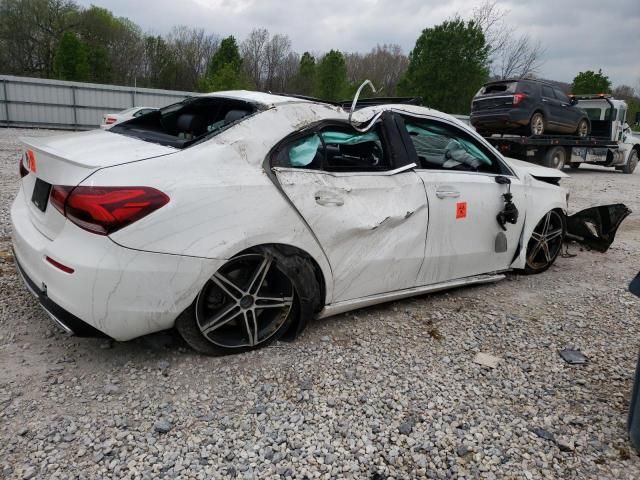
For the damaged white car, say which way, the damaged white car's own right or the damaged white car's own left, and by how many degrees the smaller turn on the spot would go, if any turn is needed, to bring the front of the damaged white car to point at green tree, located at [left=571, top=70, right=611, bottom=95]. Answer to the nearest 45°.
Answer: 0° — it already faces it

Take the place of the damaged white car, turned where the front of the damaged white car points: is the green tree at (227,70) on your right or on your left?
on your left

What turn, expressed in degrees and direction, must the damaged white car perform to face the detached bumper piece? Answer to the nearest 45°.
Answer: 0° — it already faces it

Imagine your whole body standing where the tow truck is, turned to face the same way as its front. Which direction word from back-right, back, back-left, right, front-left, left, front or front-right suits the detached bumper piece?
back-right

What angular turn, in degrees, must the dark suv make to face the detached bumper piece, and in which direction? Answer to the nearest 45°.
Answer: approximately 135° to its right

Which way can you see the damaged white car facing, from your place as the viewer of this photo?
facing away from the viewer and to the right of the viewer

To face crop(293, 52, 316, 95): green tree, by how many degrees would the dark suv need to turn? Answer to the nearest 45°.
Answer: approximately 90° to its left

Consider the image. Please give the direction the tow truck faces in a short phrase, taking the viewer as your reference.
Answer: facing away from the viewer and to the right of the viewer

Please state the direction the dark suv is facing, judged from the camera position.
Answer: facing away from the viewer and to the right of the viewer

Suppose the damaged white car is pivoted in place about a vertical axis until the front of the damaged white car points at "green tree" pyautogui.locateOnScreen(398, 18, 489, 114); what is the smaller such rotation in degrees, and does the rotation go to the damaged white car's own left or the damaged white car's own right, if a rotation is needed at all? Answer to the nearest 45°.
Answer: approximately 45° to the damaged white car's own left
